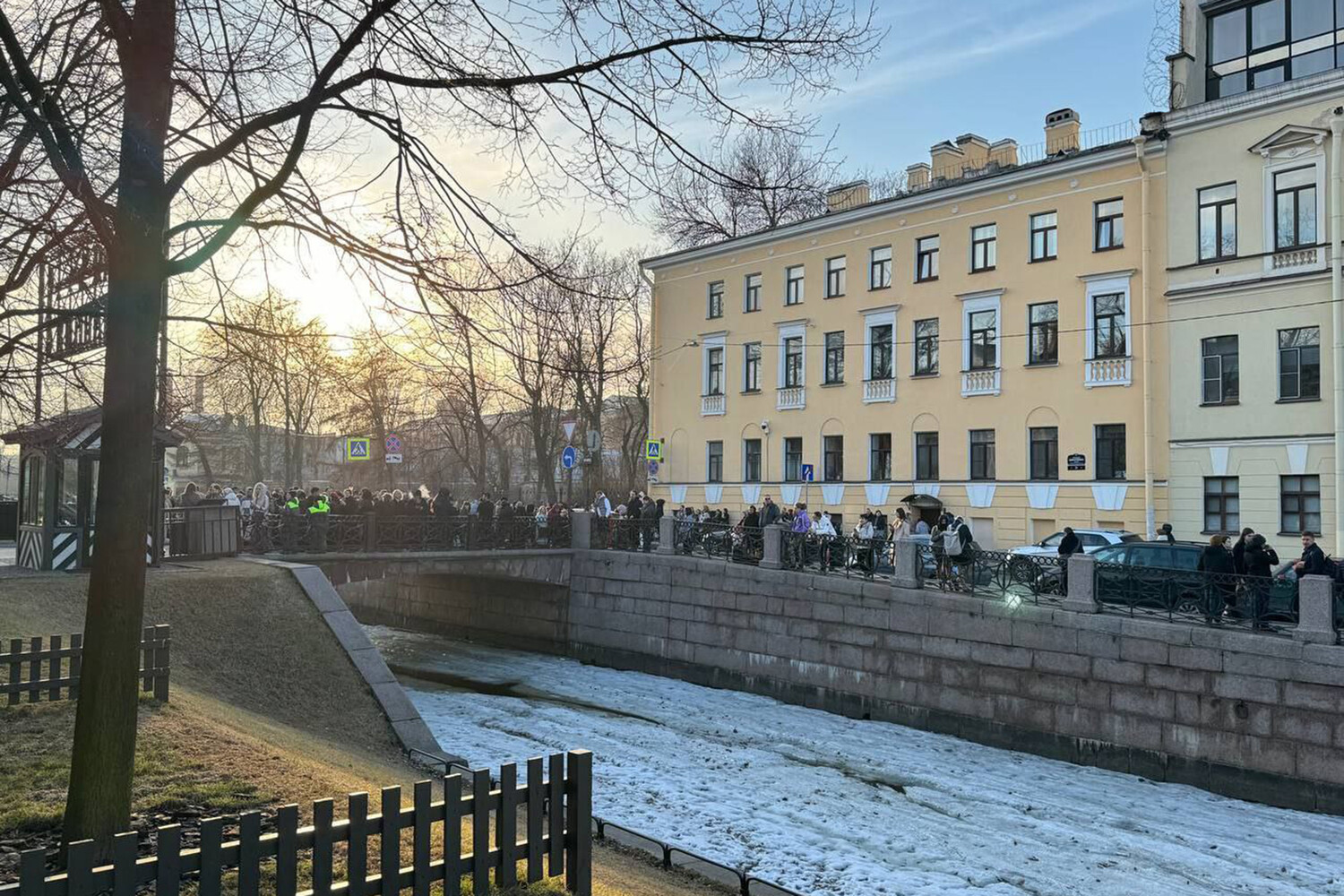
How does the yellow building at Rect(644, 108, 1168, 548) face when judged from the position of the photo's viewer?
facing the viewer and to the left of the viewer

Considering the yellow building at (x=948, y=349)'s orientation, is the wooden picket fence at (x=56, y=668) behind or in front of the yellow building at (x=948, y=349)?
in front

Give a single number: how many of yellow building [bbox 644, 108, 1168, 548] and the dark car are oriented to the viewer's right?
0

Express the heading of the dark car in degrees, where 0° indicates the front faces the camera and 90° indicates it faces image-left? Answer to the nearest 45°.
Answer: approximately 90°

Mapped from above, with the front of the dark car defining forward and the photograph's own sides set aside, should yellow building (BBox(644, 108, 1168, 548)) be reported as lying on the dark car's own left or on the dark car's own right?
on the dark car's own right

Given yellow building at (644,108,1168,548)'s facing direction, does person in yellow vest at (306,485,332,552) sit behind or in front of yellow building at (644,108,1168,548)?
in front

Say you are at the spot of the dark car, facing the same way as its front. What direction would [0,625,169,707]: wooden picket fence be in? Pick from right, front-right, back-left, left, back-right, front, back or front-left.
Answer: front-left

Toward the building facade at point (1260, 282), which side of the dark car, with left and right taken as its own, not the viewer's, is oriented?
right

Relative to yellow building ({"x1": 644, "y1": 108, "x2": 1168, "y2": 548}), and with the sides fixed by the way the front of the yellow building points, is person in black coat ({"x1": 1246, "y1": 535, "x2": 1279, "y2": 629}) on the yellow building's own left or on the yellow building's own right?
on the yellow building's own left

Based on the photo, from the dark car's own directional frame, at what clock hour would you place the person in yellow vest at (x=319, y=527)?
The person in yellow vest is roughly at 12 o'clock from the dark car.

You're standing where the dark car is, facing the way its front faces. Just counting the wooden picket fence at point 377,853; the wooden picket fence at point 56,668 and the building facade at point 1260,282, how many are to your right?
1
